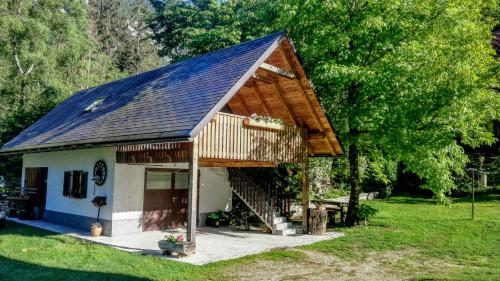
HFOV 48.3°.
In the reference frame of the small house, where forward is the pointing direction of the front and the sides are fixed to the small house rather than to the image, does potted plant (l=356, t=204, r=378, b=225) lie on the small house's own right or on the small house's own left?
on the small house's own left
